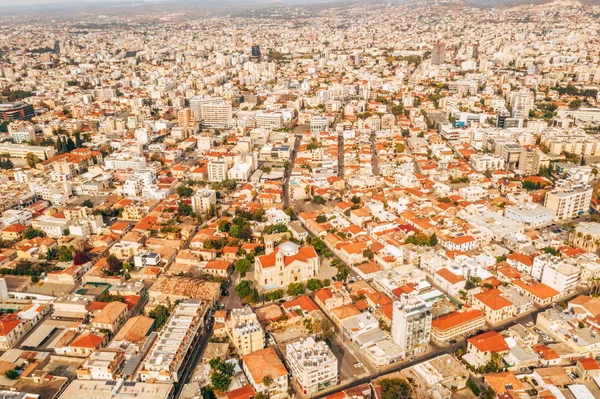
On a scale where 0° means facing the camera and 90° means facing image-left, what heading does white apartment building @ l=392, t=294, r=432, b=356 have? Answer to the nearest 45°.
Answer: approximately 315°

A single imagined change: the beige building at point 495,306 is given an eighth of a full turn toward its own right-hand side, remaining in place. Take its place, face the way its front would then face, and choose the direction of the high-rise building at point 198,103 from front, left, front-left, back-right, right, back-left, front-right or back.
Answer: back-right

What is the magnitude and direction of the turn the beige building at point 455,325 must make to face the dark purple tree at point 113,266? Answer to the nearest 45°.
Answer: approximately 135° to its right

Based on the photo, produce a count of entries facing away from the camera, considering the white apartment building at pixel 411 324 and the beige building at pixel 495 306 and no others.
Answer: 0

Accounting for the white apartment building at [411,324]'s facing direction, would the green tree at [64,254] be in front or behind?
behind

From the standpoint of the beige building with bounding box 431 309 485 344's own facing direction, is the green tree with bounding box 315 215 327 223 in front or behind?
behind

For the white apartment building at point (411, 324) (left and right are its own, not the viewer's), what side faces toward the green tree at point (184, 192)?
back

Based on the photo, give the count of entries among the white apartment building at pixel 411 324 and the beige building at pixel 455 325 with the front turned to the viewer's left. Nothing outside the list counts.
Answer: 0

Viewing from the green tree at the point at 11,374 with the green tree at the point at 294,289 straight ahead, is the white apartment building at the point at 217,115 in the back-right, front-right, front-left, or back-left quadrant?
front-left

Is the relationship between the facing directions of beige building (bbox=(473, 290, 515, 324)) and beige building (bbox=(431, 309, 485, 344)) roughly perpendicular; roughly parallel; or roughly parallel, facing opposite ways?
roughly parallel

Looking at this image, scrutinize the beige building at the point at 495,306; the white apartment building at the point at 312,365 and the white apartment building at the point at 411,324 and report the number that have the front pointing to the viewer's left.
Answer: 0

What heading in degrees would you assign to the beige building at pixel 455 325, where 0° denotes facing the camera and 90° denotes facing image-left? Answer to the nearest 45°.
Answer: approximately 315°

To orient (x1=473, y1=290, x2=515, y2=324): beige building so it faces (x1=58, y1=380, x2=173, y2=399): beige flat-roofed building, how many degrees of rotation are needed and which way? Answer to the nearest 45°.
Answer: approximately 90° to its right

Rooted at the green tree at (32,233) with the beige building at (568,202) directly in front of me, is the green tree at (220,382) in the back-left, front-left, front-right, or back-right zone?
front-right

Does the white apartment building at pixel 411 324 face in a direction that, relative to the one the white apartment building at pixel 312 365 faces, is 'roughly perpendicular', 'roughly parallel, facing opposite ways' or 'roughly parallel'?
roughly parallel

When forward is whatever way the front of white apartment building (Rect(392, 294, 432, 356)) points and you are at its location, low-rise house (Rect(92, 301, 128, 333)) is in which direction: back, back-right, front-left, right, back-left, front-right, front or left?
back-right

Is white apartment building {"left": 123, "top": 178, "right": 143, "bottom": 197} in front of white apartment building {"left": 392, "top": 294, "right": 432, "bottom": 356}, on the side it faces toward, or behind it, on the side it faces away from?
behind

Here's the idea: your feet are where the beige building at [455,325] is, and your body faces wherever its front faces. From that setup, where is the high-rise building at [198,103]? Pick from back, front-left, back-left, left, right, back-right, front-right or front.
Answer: back

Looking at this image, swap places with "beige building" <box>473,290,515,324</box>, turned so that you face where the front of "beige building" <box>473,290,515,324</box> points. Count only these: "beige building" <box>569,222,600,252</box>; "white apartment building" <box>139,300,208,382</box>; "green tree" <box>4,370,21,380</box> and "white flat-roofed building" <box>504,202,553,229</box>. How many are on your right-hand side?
2

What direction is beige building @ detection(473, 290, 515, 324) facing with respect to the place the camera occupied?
facing the viewer and to the right of the viewer
